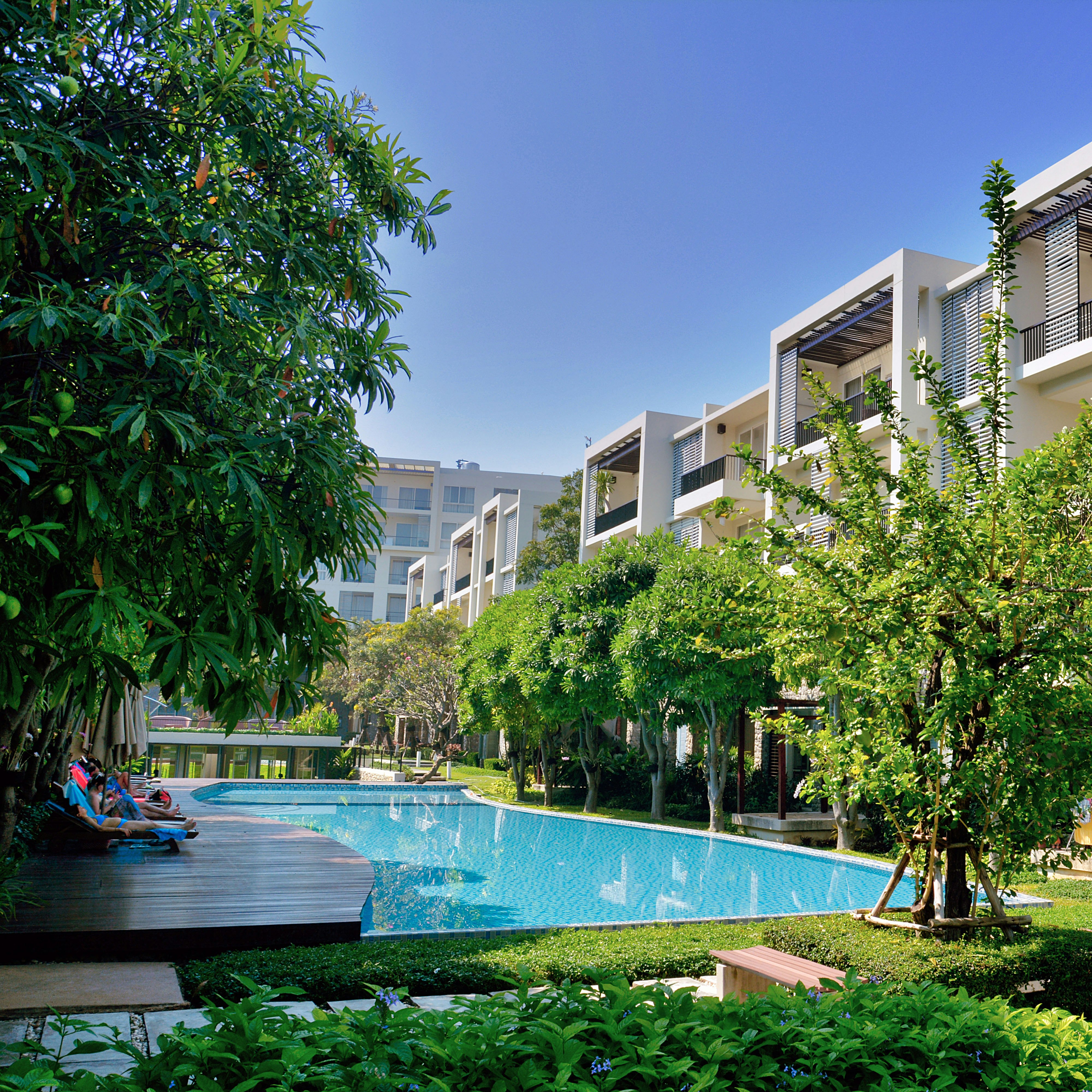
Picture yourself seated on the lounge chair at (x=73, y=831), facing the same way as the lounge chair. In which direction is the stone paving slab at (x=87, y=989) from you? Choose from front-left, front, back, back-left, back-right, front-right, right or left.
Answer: right

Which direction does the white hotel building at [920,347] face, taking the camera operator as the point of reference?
facing the viewer and to the left of the viewer

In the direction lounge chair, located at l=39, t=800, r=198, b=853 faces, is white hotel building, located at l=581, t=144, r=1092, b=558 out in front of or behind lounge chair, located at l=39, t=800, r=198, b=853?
in front

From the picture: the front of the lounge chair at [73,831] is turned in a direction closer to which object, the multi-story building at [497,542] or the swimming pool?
the swimming pool

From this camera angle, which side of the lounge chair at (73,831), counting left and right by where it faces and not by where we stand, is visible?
right

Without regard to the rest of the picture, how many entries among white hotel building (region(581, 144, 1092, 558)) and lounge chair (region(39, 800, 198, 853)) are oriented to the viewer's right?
1

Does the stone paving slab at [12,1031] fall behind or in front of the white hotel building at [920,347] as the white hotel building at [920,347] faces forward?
in front

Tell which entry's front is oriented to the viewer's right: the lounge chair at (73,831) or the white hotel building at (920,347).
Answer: the lounge chair

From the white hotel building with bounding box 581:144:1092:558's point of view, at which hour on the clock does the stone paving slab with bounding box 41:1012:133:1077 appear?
The stone paving slab is roughly at 11 o'clock from the white hotel building.

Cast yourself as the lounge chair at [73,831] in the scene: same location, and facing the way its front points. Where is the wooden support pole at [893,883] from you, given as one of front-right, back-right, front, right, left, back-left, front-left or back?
front-right

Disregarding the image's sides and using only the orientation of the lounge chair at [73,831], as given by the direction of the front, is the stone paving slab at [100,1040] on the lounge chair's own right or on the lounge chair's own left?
on the lounge chair's own right

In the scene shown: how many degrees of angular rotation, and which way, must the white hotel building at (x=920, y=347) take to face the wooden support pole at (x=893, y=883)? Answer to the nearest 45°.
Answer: approximately 45° to its left

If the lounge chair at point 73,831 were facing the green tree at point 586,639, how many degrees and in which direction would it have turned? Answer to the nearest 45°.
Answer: approximately 45° to its left

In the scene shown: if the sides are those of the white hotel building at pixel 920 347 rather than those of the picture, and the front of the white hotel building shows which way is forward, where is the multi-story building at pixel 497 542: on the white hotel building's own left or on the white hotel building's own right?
on the white hotel building's own right

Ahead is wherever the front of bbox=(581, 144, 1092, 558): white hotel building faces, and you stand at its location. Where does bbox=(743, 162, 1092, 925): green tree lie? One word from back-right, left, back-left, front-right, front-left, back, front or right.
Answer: front-left

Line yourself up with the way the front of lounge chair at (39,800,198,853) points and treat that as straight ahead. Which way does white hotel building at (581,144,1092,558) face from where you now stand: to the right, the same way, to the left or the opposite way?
the opposite way
